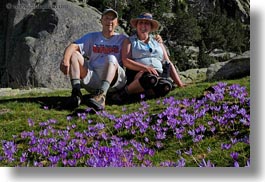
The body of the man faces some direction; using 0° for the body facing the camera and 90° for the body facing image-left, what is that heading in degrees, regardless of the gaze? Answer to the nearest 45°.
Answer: approximately 0°

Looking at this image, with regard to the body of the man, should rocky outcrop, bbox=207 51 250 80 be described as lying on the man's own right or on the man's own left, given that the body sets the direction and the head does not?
on the man's own left

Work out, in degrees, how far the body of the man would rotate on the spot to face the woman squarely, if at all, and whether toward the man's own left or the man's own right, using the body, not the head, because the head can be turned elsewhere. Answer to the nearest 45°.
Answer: approximately 90° to the man's own left

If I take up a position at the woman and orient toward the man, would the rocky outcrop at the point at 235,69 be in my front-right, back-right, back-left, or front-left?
back-right
